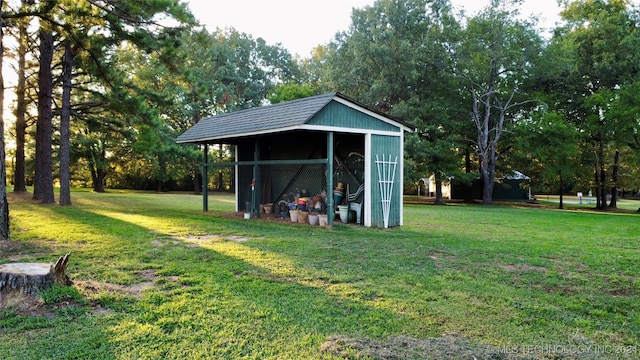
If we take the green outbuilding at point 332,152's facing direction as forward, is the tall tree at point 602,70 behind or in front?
behind

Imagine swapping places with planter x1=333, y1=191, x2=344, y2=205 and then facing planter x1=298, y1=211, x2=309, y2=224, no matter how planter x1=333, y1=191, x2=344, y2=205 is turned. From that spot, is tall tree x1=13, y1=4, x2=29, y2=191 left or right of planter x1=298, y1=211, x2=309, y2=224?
right

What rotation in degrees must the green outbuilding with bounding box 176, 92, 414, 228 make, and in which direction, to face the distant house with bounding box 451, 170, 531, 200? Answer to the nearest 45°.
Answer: approximately 180°

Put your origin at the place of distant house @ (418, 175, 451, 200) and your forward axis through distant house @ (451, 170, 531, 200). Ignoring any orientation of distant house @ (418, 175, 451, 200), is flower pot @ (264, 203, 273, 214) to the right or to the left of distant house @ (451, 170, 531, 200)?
right

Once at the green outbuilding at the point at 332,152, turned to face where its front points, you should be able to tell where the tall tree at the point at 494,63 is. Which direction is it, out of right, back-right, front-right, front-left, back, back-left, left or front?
back

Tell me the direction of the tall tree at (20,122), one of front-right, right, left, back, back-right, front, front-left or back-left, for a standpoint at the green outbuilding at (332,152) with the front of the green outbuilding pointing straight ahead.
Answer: right

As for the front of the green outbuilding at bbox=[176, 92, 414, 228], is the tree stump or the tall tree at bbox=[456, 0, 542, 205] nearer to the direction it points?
the tree stump

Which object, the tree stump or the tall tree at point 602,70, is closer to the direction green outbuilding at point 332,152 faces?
the tree stump

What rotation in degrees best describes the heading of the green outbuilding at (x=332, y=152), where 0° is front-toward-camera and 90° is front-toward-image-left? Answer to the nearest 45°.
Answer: approximately 45°

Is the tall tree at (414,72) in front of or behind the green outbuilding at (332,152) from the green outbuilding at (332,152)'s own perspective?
behind

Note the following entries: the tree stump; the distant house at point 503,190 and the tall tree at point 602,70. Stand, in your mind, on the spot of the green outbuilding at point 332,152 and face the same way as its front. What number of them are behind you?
2
